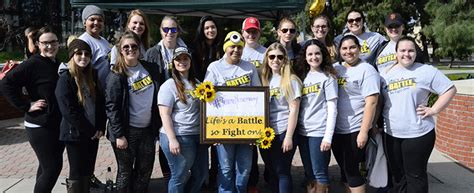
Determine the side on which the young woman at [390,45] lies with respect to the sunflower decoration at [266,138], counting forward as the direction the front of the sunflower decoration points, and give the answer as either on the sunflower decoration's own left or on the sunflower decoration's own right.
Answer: on the sunflower decoration's own left

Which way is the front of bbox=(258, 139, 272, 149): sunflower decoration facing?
toward the camera

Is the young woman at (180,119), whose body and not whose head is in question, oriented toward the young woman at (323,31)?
no

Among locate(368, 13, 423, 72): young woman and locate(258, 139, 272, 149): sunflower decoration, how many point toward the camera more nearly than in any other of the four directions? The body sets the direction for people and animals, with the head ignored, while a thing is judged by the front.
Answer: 2

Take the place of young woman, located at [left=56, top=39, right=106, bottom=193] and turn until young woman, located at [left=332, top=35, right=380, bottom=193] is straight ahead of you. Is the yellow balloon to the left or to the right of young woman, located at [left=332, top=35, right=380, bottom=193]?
left

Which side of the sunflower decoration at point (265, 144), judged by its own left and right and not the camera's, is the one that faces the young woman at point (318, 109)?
left

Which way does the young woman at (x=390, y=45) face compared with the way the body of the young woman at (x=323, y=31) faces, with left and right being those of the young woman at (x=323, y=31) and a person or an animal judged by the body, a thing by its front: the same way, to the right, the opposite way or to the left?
the same way

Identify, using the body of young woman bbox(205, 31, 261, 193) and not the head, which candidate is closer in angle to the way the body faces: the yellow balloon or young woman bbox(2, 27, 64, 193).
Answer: the young woman

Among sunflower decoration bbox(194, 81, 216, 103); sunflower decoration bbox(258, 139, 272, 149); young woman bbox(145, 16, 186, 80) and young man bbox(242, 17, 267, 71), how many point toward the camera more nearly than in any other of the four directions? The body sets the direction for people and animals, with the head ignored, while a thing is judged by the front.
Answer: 4

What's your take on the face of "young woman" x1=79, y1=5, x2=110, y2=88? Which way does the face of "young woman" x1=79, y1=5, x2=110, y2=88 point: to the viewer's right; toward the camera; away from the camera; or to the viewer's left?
toward the camera

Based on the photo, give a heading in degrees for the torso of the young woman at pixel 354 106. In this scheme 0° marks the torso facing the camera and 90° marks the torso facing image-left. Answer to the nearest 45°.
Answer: approximately 45°

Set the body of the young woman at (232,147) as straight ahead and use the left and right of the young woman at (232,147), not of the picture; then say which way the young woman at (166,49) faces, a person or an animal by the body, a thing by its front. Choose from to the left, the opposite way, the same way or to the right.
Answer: the same way

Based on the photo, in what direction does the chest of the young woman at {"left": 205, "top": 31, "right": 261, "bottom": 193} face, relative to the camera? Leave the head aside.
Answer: toward the camera

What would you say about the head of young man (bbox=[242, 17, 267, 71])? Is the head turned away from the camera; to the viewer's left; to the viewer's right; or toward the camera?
toward the camera

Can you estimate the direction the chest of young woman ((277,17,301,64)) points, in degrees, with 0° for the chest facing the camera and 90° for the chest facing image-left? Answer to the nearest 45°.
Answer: approximately 0°

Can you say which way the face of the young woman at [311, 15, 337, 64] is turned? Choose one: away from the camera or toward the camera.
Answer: toward the camera

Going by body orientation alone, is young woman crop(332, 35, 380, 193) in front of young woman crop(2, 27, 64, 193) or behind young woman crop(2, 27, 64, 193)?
in front

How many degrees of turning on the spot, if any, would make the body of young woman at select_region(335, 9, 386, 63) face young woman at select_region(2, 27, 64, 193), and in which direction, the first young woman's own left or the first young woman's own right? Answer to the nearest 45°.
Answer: approximately 45° to the first young woman's own right

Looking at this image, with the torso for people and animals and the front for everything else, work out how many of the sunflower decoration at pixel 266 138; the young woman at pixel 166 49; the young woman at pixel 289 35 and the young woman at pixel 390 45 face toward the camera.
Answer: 4
